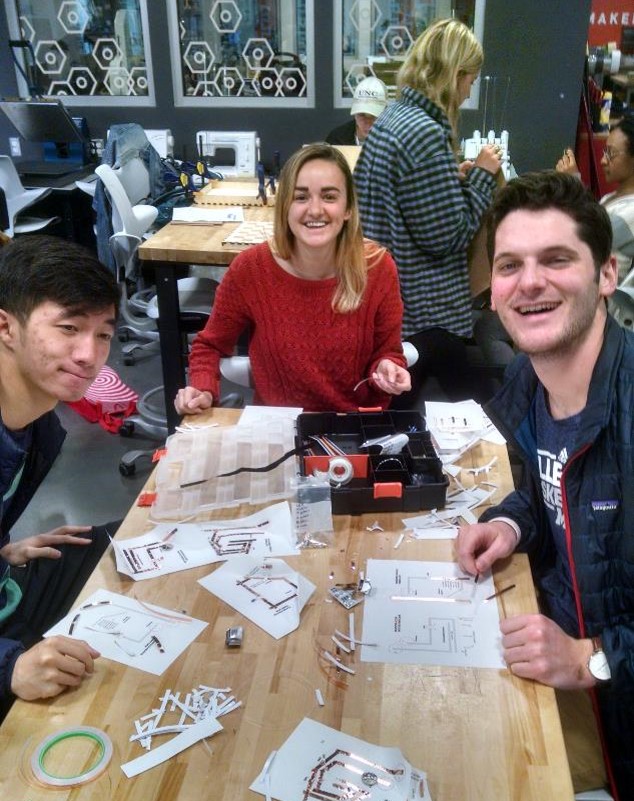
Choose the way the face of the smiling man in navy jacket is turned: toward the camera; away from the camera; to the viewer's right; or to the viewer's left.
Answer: toward the camera

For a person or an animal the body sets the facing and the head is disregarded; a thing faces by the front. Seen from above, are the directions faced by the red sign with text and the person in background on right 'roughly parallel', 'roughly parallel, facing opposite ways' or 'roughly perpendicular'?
roughly perpendicular

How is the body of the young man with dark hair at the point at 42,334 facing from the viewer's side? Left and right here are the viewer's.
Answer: facing the viewer and to the right of the viewer

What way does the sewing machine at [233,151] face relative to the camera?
toward the camera

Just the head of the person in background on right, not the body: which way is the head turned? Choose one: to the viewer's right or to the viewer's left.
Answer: to the viewer's left

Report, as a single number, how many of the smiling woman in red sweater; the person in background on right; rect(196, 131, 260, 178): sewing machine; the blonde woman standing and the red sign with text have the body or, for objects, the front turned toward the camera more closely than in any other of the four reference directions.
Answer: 3

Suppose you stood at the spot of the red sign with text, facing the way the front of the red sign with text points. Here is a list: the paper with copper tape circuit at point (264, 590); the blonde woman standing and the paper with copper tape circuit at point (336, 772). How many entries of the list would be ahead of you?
3

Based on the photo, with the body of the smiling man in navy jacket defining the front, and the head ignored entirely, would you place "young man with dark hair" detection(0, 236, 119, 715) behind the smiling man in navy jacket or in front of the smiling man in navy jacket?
in front

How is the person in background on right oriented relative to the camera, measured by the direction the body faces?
to the viewer's left

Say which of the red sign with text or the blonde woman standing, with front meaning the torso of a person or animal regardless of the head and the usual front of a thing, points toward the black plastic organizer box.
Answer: the red sign with text

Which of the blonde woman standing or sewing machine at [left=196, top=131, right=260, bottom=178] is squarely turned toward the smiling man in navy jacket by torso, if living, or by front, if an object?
the sewing machine

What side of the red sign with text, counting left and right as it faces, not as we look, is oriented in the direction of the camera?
front

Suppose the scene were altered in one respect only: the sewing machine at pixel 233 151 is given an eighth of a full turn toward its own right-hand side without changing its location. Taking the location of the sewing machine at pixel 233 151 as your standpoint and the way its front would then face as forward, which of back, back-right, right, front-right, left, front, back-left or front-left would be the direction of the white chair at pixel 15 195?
front-right
